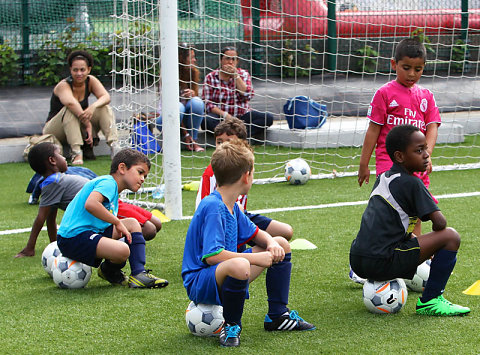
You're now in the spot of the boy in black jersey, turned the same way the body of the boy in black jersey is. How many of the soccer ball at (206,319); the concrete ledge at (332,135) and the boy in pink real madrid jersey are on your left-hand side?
2

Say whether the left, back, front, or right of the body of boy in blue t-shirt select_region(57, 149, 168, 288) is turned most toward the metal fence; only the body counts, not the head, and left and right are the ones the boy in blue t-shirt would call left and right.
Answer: left

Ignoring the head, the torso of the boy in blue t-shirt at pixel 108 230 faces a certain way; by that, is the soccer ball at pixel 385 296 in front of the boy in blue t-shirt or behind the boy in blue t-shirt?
in front

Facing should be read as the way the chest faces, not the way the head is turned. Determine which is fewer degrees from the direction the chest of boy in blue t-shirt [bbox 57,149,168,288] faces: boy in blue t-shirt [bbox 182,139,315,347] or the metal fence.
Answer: the boy in blue t-shirt

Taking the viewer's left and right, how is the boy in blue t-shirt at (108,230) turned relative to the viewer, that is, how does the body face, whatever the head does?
facing to the right of the viewer

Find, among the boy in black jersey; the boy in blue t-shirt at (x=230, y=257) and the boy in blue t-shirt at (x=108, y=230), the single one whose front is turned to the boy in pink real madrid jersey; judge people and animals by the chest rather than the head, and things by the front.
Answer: the boy in blue t-shirt at (x=108, y=230)

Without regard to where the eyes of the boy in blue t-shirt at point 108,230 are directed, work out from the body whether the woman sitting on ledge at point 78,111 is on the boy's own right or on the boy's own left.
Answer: on the boy's own left

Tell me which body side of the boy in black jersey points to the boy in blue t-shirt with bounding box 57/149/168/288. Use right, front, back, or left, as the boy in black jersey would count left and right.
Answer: back

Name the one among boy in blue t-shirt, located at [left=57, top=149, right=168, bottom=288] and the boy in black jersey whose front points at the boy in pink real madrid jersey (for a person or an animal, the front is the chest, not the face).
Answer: the boy in blue t-shirt

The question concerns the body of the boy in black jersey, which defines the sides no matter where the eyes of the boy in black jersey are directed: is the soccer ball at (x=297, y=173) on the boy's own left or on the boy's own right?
on the boy's own left
